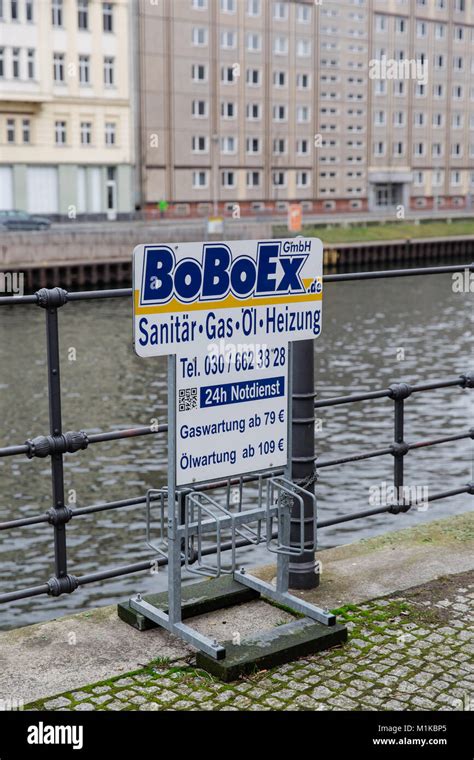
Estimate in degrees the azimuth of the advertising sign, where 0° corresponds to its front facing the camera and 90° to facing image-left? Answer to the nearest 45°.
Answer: approximately 315°
